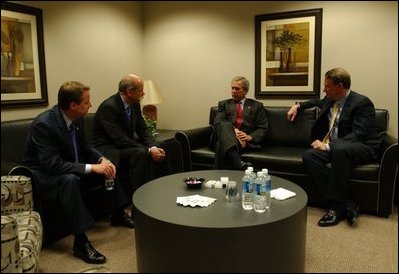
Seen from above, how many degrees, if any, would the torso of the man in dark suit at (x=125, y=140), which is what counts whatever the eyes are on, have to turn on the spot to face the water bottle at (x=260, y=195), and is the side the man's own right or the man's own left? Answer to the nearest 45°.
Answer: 0° — they already face it

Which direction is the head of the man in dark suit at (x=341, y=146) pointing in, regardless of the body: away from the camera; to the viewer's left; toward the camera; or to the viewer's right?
to the viewer's left

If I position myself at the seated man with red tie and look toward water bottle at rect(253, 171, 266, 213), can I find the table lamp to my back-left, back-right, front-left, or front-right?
back-right

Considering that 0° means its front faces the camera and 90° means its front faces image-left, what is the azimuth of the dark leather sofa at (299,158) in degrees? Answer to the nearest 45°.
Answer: approximately 45°

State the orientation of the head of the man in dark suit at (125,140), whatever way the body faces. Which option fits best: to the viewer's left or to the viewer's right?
to the viewer's right

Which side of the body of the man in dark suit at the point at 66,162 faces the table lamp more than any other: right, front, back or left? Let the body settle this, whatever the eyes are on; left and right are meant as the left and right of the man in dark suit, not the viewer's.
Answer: left

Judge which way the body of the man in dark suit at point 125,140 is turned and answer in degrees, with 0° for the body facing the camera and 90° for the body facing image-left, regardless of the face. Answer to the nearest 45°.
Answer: approximately 315°

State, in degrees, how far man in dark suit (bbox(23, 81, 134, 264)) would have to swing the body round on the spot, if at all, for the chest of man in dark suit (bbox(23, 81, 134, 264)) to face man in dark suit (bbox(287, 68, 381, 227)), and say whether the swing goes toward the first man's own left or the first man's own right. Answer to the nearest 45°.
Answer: approximately 45° to the first man's own left

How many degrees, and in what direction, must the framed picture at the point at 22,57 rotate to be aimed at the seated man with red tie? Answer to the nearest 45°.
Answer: approximately 45° to its left
